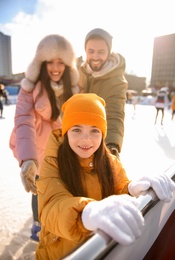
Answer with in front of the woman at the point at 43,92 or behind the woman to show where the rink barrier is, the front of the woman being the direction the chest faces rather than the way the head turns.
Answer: in front

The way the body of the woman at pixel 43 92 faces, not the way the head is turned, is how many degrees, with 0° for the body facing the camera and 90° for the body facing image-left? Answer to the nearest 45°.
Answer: approximately 315°

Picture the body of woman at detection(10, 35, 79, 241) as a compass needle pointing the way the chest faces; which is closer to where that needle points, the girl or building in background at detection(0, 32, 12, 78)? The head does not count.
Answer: the girl

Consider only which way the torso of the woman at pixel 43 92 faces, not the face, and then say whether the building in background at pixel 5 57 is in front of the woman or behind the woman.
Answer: behind

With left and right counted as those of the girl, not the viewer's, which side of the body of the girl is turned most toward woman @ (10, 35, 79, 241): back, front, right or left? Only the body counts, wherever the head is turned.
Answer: back

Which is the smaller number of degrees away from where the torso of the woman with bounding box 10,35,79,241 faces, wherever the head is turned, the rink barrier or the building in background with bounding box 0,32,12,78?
the rink barrier

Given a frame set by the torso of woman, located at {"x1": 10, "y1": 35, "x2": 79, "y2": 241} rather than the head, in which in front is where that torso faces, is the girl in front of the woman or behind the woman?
in front

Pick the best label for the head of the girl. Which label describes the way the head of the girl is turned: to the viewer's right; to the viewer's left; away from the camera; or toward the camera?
toward the camera

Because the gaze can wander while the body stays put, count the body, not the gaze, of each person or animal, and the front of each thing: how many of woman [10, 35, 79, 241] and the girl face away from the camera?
0

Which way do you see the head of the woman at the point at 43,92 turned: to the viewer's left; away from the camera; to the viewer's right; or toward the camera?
toward the camera

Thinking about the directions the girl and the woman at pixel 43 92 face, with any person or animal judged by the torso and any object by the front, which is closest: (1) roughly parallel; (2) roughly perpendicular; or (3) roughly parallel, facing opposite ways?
roughly parallel
